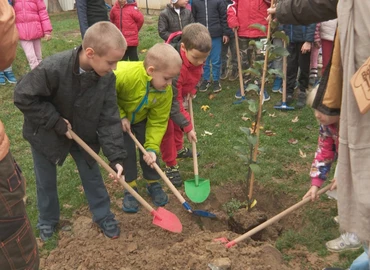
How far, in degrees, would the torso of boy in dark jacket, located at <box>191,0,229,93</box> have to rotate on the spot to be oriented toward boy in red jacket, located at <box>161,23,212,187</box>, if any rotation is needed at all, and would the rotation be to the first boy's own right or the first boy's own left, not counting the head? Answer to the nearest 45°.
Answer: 0° — they already face them

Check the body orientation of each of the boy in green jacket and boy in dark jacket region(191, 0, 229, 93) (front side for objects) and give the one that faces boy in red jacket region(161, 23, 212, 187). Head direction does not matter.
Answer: the boy in dark jacket

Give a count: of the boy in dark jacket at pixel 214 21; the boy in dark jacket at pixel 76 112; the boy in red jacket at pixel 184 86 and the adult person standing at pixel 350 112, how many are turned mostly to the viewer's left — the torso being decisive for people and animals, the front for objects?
1

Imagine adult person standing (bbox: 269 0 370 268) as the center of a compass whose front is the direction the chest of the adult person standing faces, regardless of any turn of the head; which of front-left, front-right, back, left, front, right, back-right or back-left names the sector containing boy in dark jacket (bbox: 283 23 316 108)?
right

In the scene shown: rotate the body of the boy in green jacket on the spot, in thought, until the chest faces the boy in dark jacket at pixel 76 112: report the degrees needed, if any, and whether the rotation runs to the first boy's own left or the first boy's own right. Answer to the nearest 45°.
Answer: approximately 90° to the first boy's own right

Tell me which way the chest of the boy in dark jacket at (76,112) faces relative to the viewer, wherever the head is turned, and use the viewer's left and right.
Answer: facing the viewer and to the right of the viewer

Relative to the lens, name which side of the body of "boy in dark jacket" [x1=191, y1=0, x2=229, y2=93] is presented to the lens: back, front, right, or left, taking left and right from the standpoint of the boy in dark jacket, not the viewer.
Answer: front

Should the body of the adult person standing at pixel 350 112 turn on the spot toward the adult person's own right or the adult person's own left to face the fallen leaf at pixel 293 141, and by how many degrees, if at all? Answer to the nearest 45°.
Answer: approximately 90° to the adult person's own right

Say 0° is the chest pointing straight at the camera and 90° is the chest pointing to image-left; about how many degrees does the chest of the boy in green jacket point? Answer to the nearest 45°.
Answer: approximately 315°

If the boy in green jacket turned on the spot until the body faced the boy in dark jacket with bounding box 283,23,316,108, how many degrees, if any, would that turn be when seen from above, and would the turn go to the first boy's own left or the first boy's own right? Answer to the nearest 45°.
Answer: approximately 90° to the first boy's own left

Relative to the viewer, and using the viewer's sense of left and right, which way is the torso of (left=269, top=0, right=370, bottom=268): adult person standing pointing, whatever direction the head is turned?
facing to the left of the viewer

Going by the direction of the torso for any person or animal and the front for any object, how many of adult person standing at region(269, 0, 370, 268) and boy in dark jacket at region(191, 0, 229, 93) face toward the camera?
1

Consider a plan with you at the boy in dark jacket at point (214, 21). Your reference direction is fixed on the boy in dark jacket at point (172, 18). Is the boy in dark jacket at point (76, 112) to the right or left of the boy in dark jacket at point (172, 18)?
left
